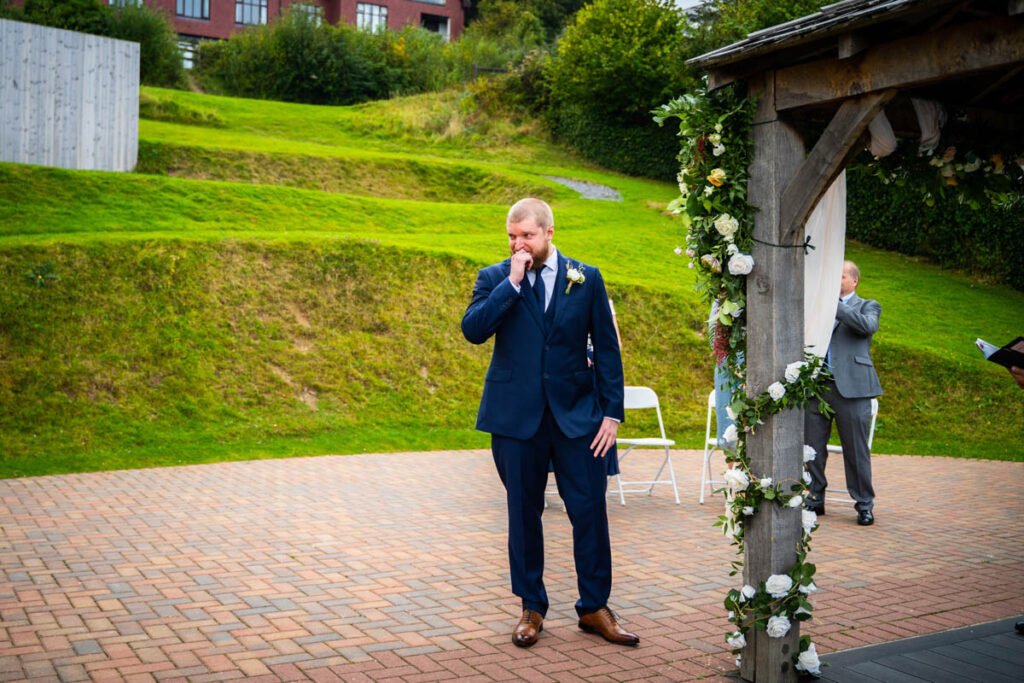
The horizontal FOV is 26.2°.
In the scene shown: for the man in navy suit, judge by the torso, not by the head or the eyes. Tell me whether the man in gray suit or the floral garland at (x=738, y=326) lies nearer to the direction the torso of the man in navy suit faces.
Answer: the floral garland

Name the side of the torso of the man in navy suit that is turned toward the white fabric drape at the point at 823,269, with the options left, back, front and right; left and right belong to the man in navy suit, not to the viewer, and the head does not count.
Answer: left

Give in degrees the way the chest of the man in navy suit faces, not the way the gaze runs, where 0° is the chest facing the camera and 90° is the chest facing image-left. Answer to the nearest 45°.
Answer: approximately 0°

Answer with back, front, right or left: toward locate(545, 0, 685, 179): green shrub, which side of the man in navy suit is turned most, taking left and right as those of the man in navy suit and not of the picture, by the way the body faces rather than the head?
back

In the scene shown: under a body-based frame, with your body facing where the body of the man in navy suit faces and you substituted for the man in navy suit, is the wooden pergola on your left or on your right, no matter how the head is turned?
on your left

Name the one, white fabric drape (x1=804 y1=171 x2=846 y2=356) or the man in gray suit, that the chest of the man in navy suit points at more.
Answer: the white fabric drape

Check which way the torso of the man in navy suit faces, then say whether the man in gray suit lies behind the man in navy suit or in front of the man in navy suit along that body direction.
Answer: behind
